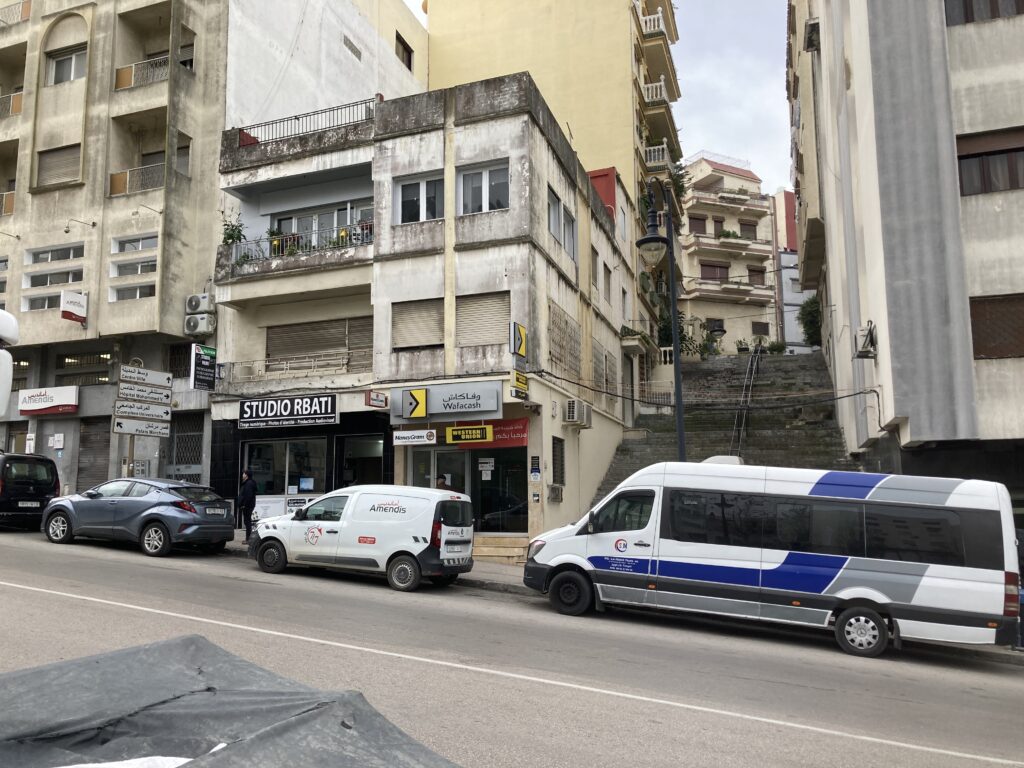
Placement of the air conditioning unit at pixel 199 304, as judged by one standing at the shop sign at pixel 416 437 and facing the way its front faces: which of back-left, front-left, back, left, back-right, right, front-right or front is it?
back-right

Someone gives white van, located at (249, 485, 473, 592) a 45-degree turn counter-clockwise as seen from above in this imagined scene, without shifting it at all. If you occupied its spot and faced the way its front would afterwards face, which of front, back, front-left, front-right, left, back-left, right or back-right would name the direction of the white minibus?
back-left

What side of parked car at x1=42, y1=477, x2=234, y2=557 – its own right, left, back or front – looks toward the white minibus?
back

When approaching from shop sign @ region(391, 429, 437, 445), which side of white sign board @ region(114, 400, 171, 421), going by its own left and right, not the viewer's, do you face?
left

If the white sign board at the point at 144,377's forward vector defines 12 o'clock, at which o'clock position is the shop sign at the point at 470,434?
The shop sign is roughly at 10 o'clock from the white sign board.

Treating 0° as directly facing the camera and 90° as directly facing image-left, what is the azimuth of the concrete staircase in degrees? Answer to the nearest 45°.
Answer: approximately 0°

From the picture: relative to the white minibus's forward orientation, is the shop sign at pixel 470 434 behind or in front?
in front

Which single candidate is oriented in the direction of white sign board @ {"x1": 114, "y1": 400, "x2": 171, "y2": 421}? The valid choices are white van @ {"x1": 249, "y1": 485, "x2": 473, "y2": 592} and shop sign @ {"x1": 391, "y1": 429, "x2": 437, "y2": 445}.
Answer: the white van

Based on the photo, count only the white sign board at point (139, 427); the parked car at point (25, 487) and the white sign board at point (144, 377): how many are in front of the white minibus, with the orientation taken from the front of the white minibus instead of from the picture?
3

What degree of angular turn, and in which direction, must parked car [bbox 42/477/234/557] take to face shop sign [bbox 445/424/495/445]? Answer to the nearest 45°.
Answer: approximately 135° to its right

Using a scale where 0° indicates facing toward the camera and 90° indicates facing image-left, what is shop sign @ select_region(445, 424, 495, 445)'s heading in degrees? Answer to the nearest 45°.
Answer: approximately 0°

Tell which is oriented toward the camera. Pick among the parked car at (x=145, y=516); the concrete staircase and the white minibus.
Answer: the concrete staircase
